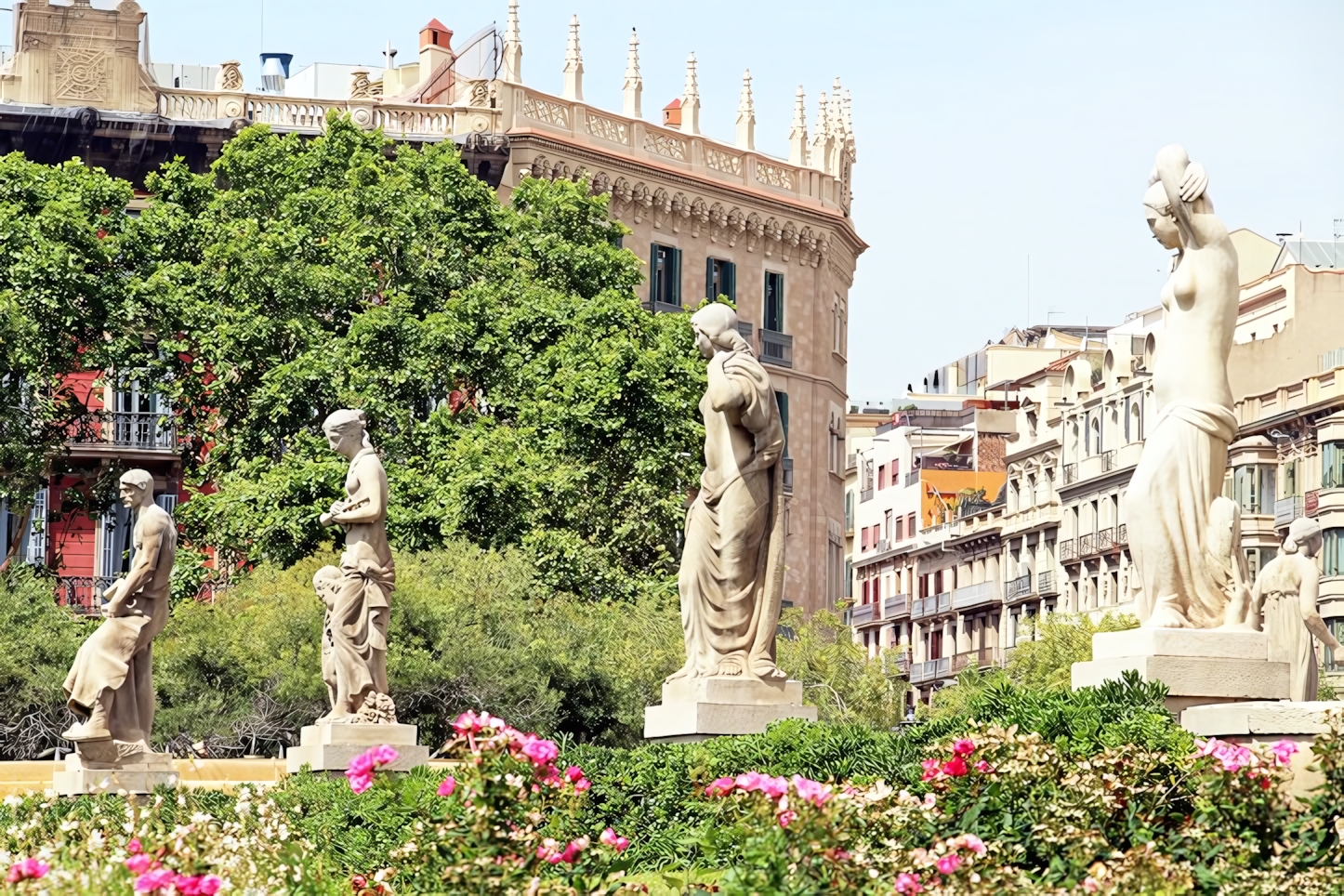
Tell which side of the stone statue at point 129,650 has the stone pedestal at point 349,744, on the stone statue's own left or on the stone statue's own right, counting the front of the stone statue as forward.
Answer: on the stone statue's own left

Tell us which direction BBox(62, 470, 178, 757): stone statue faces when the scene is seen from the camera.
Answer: facing to the left of the viewer

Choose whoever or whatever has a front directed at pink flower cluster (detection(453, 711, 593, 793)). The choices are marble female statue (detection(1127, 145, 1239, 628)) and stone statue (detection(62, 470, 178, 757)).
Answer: the marble female statue

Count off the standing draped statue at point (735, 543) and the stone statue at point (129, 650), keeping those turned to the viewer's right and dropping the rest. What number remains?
0

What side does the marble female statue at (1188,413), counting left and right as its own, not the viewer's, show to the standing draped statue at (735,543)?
right
